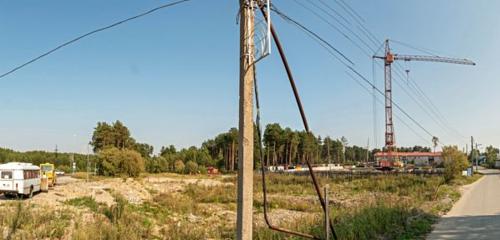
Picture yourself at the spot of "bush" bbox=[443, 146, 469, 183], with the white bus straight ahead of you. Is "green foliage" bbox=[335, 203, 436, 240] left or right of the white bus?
left

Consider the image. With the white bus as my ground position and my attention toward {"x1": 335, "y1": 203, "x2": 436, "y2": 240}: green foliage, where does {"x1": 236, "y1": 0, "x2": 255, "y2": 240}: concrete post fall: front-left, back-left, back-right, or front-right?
front-right

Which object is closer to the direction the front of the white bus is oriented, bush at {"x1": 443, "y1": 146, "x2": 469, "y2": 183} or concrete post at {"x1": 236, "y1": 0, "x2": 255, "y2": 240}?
the bush

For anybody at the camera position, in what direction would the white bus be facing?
facing away from the viewer and to the right of the viewer

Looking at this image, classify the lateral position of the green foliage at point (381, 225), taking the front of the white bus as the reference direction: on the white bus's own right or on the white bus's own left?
on the white bus's own right
